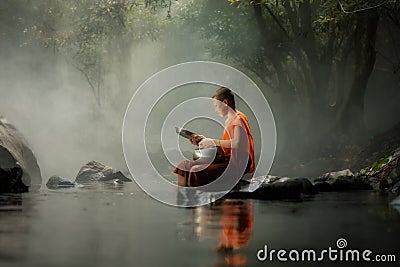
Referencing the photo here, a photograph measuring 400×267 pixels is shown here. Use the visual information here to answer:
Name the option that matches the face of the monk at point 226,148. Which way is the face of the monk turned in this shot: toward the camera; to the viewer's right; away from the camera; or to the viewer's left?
to the viewer's left

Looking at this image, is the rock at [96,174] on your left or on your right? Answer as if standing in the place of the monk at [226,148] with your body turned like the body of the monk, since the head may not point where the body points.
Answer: on your right

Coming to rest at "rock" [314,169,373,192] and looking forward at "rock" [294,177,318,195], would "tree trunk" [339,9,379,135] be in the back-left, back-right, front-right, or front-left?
back-right

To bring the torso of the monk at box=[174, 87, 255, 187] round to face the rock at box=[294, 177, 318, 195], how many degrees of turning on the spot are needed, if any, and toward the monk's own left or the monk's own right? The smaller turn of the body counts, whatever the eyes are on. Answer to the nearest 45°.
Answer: approximately 135° to the monk's own right

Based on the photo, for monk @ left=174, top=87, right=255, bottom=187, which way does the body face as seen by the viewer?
to the viewer's left
